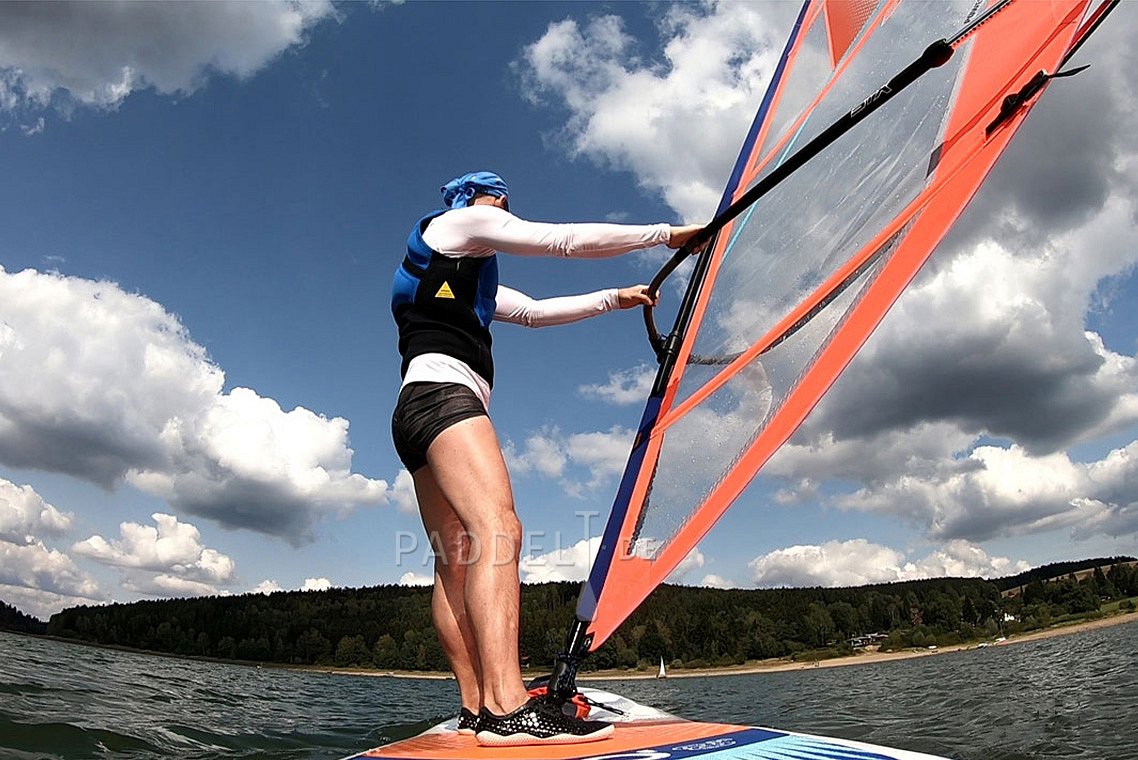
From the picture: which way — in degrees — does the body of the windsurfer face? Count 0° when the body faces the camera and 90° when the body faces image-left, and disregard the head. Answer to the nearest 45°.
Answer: approximately 270°
